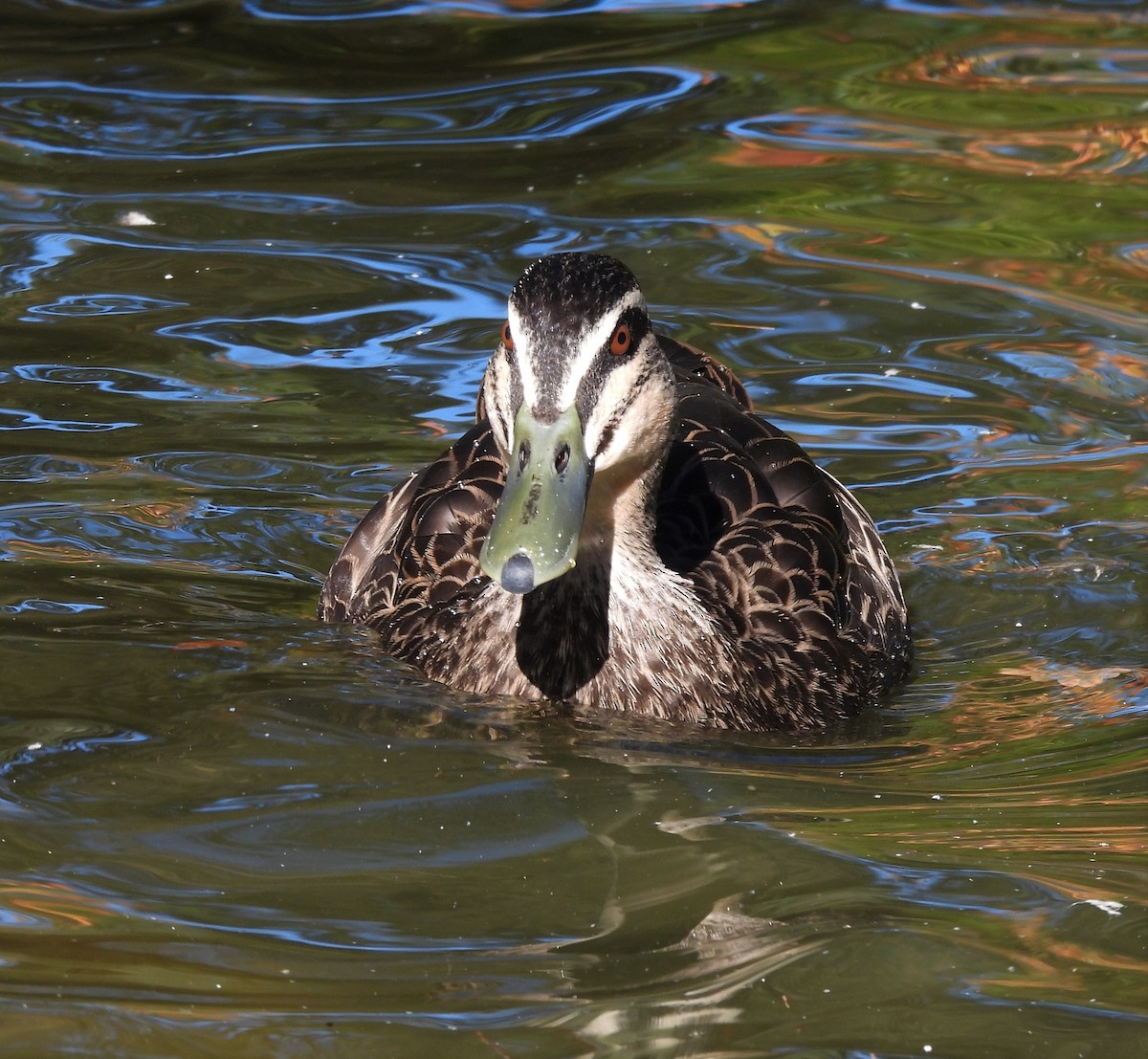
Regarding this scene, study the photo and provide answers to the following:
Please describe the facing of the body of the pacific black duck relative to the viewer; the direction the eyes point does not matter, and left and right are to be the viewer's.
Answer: facing the viewer

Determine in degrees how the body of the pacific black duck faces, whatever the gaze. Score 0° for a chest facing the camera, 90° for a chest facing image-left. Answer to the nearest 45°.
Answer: approximately 0°
